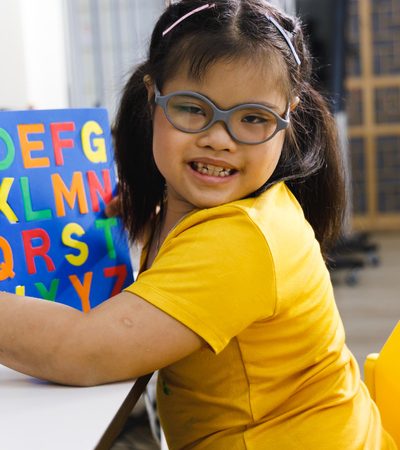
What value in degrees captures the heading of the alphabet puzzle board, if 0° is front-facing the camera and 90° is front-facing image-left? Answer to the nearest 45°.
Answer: approximately 0°

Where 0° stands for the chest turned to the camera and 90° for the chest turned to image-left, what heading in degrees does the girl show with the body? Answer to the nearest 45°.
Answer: approximately 90°
